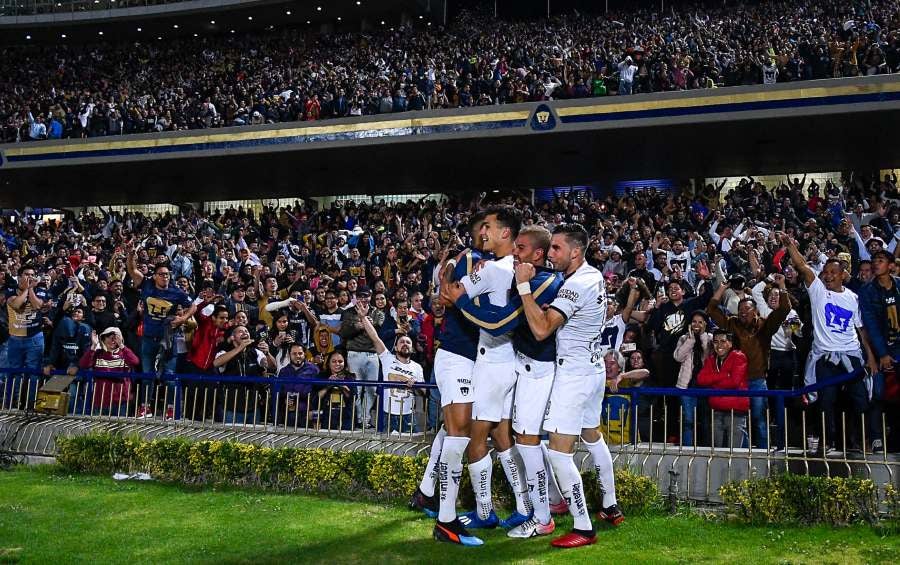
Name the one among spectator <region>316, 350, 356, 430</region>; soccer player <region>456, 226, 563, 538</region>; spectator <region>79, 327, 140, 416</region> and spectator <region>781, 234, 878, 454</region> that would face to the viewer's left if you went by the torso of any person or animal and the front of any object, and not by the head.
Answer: the soccer player

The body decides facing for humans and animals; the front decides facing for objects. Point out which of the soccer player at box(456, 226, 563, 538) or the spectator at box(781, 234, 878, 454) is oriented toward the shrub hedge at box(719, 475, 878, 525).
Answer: the spectator

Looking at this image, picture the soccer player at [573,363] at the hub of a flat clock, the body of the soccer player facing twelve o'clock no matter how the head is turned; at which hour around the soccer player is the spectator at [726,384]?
The spectator is roughly at 4 o'clock from the soccer player.

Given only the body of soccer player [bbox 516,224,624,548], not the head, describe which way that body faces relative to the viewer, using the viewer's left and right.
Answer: facing to the left of the viewer

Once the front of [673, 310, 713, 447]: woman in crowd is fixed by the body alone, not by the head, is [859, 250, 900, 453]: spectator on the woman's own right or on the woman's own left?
on the woman's own left

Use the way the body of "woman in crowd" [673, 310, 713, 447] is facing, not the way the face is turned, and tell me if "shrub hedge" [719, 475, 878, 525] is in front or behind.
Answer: in front

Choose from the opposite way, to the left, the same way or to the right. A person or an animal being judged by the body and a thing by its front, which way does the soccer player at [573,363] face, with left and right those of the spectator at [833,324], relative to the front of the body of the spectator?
to the right

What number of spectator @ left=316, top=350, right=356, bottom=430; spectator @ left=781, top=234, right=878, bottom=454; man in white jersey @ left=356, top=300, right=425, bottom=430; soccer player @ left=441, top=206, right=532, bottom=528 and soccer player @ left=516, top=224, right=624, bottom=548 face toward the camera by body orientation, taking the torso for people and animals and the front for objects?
3

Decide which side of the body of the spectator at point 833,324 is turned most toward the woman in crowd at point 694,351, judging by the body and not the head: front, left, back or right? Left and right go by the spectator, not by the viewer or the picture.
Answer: right
